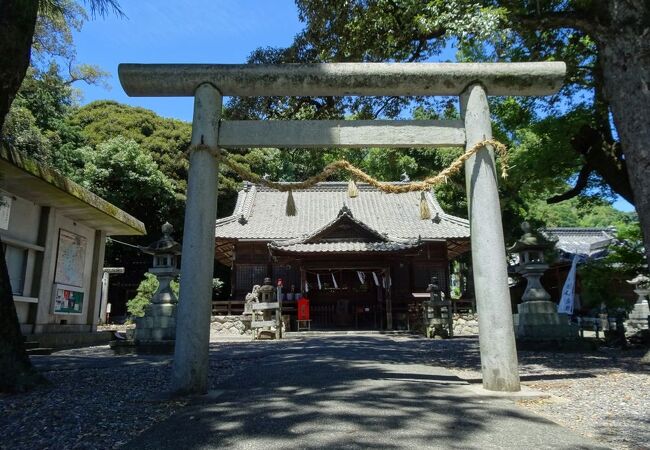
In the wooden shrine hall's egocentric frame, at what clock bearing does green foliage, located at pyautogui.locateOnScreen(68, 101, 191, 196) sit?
The green foliage is roughly at 4 o'clock from the wooden shrine hall.

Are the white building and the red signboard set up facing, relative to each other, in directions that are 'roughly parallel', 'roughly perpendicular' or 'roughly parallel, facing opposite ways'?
roughly perpendicular

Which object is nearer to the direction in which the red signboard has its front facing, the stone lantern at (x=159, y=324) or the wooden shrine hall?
the stone lantern

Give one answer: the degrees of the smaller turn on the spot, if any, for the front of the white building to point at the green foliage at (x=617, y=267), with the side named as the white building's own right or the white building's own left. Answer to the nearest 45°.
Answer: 0° — it already faces it

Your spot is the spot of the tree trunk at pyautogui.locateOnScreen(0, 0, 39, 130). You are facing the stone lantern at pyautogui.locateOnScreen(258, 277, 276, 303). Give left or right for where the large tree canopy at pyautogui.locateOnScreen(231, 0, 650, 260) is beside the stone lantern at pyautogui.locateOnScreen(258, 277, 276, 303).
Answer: right

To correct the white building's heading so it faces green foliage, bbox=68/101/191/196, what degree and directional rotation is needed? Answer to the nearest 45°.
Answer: approximately 135° to its left

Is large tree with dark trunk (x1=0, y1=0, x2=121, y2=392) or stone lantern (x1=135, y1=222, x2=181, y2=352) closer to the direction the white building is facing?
the stone lantern

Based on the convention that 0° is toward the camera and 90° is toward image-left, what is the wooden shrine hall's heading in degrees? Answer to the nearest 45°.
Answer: approximately 0°

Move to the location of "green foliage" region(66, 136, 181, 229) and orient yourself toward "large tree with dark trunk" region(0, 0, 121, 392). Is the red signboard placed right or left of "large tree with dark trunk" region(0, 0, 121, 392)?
left

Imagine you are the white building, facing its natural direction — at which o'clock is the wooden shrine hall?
The wooden shrine hall is roughly at 10 o'clock from the white building.
